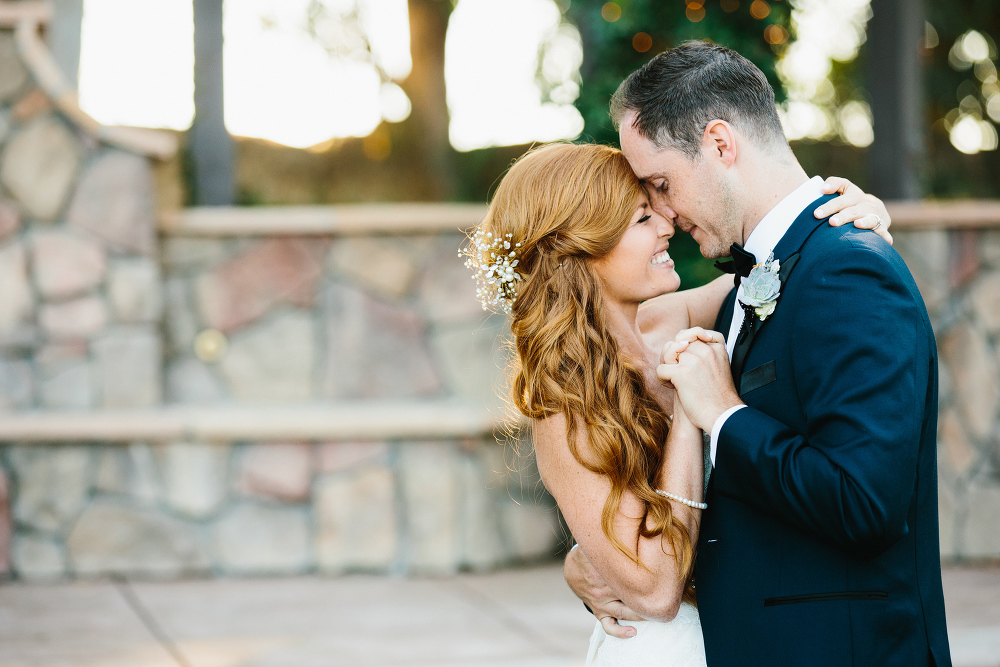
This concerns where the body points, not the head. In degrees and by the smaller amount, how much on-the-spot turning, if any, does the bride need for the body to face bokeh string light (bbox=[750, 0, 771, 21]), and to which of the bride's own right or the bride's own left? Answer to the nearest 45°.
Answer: approximately 90° to the bride's own left

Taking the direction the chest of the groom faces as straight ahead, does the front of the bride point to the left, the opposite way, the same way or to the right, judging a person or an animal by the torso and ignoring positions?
the opposite way

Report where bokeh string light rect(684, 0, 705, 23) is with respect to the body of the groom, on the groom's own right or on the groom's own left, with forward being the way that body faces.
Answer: on the groom's own right

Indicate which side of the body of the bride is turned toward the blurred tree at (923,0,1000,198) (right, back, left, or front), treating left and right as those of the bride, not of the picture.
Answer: left

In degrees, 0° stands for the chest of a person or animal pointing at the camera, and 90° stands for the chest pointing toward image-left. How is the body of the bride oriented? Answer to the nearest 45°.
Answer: approximately 270°

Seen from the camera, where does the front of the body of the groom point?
to the viewer's left

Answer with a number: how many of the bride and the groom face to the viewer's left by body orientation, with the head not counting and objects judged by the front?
1
